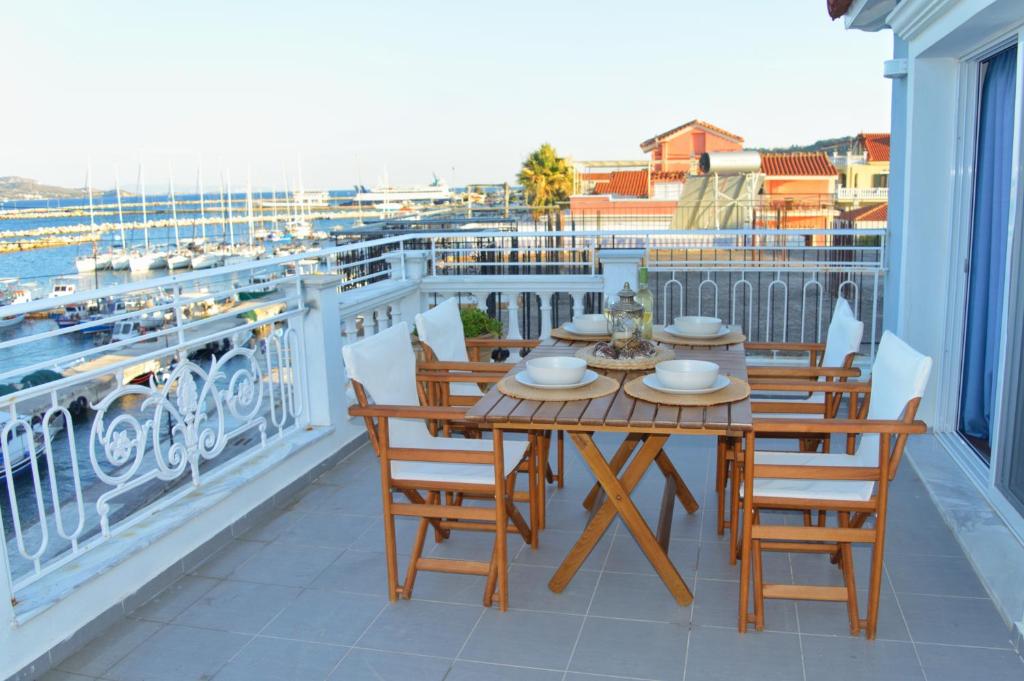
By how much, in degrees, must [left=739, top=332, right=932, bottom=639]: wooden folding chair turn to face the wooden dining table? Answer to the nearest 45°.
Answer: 0° — it already faces it

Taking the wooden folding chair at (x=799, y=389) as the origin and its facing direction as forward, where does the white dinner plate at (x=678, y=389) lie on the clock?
The white dinner plate is roughly at 10 o'clock from the wooden folding chair.

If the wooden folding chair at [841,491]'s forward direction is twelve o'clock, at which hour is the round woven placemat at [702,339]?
The round woven placemat is roughly at 2 o'clock from the wooden folding chair.

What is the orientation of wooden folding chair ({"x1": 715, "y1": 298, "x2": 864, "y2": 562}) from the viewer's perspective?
to the viewer's left

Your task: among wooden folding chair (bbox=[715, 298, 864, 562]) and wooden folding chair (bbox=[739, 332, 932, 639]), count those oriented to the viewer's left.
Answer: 2

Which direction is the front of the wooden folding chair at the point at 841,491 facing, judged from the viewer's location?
facing to the left of the viewer
